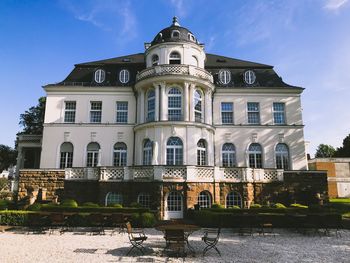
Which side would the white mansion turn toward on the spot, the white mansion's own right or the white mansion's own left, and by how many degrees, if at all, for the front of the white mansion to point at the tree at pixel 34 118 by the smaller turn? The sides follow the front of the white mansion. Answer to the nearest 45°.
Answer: approximately 135° to the white mansion's own right

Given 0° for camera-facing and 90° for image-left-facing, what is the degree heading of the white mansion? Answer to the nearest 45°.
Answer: approximately 0°

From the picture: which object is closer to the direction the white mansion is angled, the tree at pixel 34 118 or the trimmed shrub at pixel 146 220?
the trimmed shrub

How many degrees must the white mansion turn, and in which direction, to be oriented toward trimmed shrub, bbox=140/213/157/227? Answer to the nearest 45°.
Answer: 0° — it already faces it

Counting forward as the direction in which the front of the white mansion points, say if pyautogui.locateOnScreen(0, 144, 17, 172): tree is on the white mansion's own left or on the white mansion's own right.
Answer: on the white mansion's own right
